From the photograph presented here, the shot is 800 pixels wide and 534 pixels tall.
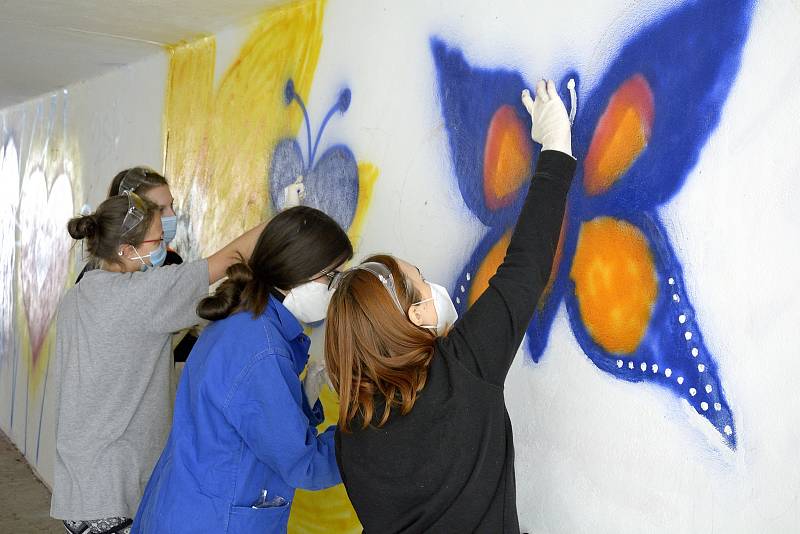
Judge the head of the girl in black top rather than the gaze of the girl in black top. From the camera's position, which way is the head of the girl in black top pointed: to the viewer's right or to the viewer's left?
to the viewer's right

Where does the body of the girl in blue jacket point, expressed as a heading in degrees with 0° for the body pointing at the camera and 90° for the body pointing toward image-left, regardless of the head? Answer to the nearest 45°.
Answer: approximately 270°

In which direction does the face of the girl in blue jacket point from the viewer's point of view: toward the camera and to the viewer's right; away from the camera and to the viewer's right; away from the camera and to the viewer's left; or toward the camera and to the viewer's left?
away from the camera and to the viewer's right

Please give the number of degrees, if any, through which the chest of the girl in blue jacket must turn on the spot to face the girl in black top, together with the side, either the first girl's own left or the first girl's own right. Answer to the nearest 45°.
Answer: approximately 45° to the first girl's own right
